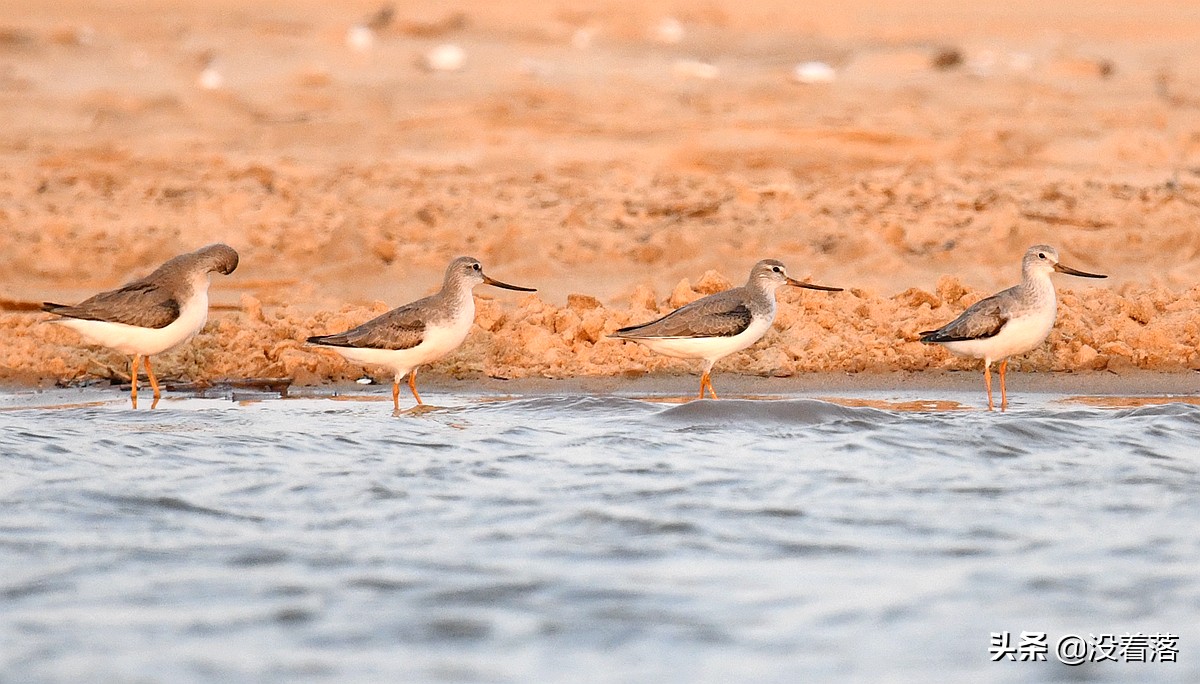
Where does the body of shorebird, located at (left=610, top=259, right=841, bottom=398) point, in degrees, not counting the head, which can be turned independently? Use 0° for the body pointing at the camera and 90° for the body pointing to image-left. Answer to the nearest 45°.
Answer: approximately 270°

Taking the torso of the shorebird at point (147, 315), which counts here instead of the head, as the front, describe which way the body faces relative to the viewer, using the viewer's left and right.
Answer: facing to the right of the viewer

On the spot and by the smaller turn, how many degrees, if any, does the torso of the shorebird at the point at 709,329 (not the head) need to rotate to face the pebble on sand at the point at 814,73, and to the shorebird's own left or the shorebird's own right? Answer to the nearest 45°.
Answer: approximately 90° to the shorebird's own left

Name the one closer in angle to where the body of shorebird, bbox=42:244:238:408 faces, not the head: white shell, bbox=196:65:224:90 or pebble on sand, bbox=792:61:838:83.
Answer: the pebble on sand

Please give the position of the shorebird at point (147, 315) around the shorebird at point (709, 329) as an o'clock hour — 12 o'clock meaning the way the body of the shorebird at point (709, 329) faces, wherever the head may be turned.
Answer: the shorebird at point (147, 315) is roughly at 6 o'clock from the shorebird at point (709, 329).

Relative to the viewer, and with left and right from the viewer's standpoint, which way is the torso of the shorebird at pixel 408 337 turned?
facing to the right of the viewer

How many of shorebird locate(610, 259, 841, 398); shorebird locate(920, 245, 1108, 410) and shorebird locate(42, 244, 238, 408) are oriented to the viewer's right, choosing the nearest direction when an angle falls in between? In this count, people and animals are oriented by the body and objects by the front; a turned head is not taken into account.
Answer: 3

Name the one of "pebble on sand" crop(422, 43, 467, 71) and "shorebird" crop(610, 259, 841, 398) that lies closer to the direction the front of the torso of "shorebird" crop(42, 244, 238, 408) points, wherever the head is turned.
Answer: the shorebird

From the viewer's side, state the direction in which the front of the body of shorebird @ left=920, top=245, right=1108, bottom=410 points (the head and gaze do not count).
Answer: to the viewer's right
